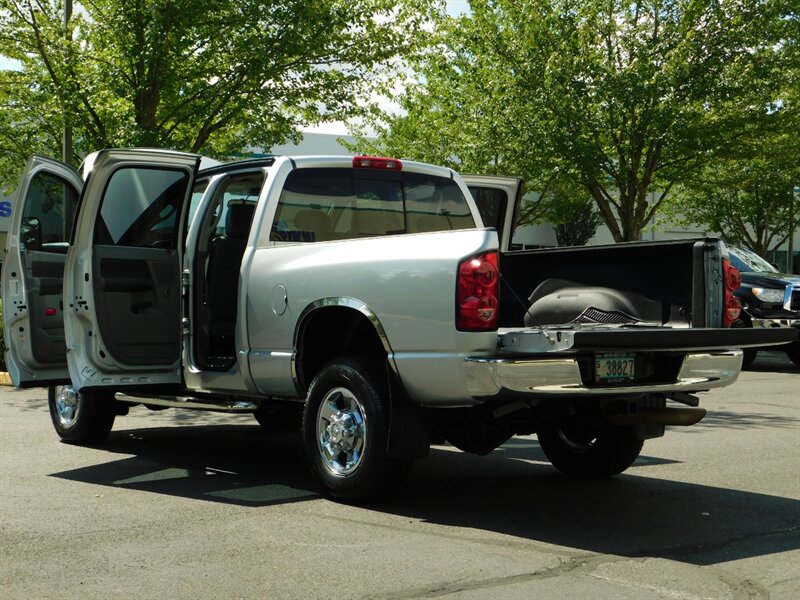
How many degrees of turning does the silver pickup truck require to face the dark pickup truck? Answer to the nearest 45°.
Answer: approximately 90° to its right

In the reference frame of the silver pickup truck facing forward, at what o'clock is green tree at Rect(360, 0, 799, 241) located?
The green tree is roughly at 2 o'clock from the silver pickup truck.

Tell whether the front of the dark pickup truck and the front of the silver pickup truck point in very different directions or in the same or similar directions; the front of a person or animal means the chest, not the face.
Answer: very different directions

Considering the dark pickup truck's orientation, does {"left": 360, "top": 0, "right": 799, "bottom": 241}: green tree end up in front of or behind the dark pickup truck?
behind

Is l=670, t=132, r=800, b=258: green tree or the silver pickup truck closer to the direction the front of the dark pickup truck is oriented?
the silver pickup truck

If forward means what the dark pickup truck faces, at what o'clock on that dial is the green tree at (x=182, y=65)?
The green tree is roughly at 4 o'clock from the dark pickup truck.

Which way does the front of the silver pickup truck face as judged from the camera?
facing away from the viewer and to the left of the viewer

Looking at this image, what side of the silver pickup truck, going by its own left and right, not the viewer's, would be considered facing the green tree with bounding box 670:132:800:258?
right

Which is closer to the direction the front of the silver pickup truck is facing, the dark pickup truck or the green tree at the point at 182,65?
the green tree

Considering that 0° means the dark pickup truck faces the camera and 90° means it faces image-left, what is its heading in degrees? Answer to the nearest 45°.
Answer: approximately 315°

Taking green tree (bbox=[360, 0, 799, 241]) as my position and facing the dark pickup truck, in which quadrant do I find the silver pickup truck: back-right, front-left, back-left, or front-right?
front-right
